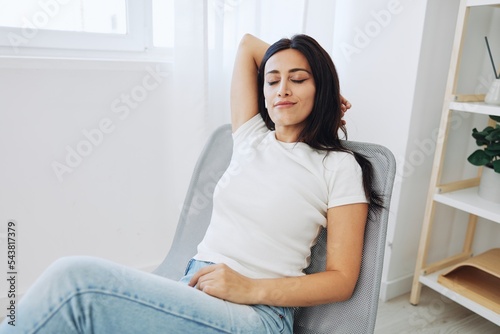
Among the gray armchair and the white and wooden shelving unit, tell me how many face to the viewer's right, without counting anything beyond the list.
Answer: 0

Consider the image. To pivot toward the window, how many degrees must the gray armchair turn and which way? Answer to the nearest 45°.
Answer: approximately 90° to its right

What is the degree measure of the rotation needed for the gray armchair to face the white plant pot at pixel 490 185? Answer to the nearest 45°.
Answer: approximately 180°

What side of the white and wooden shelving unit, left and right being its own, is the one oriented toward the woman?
front

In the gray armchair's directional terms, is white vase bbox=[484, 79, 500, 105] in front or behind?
behind

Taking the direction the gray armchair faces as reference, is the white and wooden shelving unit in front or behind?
behind

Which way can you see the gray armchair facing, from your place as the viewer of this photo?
facing the viewer and to the left of the viewer

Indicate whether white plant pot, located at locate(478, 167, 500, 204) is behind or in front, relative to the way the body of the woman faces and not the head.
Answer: behind
